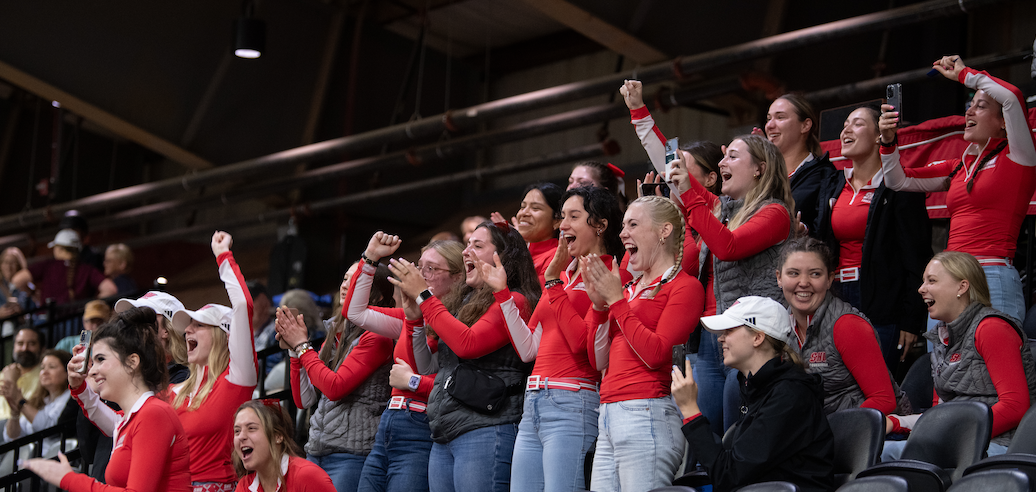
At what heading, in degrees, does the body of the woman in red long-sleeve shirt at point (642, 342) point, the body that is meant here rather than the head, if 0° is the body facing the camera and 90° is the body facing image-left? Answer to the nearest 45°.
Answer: approximately 45°

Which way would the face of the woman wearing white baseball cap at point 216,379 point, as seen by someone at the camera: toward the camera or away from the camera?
toward the camera

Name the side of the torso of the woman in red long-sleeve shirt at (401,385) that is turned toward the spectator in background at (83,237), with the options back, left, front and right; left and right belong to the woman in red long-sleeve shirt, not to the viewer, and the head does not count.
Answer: right

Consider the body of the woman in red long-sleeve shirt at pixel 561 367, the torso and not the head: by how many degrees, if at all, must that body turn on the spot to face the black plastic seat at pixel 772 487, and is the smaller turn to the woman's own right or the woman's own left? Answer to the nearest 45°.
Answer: approximately 90° to the woman's own left

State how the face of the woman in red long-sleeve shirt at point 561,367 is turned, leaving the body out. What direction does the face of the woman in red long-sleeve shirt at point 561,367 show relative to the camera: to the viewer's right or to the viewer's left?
to the viewer's left

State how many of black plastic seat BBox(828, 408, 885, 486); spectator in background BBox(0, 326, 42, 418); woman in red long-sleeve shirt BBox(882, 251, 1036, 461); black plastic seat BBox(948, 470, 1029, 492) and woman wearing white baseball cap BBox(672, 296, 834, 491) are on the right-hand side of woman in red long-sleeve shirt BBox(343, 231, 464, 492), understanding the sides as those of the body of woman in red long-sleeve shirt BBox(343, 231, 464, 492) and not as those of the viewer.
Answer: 1

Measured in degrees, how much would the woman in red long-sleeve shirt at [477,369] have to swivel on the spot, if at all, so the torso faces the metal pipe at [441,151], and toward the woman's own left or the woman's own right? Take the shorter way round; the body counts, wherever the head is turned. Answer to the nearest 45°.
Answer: approximately 135° to the woman's own right

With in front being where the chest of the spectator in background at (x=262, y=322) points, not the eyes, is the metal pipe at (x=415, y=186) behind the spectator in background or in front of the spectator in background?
behind

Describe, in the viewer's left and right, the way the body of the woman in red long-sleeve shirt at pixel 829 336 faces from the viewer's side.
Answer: facing the viewer and to the left of the viewer

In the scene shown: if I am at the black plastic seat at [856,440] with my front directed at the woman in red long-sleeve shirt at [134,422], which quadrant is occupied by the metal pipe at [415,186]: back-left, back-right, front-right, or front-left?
front-right

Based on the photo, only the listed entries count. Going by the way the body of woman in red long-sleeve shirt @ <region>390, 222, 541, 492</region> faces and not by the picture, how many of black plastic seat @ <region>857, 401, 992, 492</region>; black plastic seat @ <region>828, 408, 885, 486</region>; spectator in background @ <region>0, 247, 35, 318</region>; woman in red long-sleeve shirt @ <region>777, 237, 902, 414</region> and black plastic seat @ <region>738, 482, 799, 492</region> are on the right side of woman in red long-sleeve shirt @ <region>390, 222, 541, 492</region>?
1

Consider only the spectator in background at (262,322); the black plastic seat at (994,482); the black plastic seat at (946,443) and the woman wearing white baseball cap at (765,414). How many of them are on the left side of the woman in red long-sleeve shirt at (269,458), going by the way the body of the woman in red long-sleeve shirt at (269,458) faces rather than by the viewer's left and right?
3

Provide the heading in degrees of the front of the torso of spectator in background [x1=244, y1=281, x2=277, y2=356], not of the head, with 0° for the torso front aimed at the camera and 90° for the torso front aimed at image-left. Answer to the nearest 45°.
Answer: approximately 45°

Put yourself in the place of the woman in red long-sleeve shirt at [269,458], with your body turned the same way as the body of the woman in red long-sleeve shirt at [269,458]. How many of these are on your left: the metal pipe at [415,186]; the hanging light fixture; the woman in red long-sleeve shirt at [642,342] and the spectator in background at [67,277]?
1
